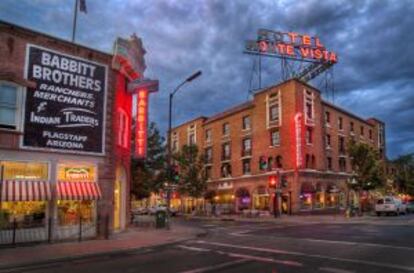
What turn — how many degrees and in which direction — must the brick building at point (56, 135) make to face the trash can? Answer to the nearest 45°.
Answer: approximately 90° to its left

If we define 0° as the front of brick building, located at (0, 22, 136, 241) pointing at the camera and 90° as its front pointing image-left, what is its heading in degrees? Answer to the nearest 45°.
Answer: approximately 315°

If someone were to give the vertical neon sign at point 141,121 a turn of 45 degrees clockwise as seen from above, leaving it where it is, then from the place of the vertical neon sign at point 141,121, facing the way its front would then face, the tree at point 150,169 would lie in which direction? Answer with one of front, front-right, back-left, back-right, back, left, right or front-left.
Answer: back-right

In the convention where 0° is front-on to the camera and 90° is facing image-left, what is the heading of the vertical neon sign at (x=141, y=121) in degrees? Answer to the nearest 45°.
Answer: approximately 0°

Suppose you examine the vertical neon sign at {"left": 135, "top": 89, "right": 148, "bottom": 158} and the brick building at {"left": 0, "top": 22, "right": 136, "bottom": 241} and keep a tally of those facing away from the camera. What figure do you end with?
0
